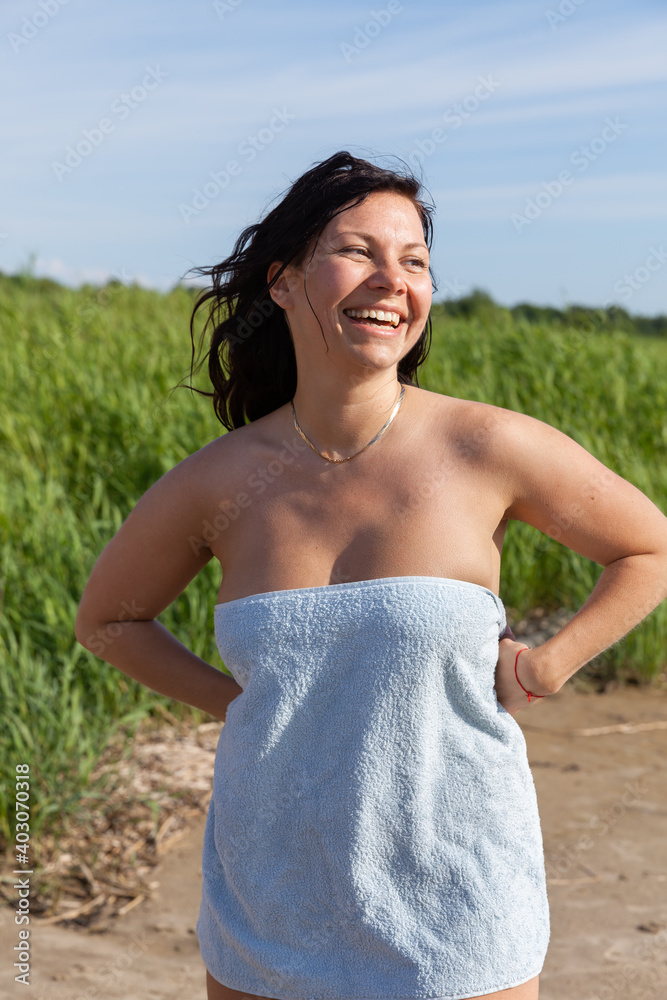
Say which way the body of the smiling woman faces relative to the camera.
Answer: toward the camera

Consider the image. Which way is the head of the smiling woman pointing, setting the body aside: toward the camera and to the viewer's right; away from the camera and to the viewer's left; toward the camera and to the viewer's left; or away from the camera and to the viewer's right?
toward the camera and to the viewer's right
